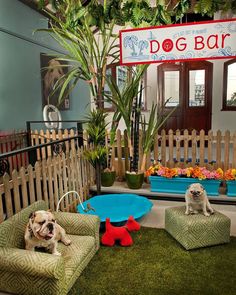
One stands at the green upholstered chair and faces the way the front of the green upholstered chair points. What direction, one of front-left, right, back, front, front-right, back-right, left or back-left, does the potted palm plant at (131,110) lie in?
left

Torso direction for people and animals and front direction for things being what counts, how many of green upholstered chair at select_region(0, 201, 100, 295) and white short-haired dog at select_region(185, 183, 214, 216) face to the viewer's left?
0

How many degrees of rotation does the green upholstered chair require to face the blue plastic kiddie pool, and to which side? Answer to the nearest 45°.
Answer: approximately 90° to its left

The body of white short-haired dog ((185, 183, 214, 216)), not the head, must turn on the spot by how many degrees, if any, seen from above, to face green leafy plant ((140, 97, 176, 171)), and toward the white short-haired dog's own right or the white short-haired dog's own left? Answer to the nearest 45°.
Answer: approximately 135° to the white short-haired dog's own right

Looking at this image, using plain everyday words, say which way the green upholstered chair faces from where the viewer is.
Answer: facing the viewer and to the right of the viewer

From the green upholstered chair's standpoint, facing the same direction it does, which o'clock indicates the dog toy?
The dog toy is roughly at 9 o'clock from the green upholstered chair.

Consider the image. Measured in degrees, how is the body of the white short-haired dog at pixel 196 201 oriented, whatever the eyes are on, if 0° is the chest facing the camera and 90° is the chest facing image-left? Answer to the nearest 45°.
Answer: approximately 0°

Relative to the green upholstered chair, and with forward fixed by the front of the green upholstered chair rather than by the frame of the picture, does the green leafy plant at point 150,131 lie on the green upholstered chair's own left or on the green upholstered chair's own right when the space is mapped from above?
on the green upholstered chair's own left
